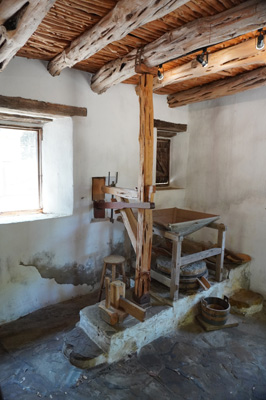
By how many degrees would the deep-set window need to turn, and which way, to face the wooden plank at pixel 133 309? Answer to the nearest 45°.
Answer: approximately 45° to its right

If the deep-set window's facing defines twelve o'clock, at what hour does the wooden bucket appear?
The wooden bucket is roughly at 1 o'clock from the deep-set window.

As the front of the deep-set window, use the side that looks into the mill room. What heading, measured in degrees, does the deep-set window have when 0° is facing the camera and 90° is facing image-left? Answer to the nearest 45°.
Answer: approximately 315°
